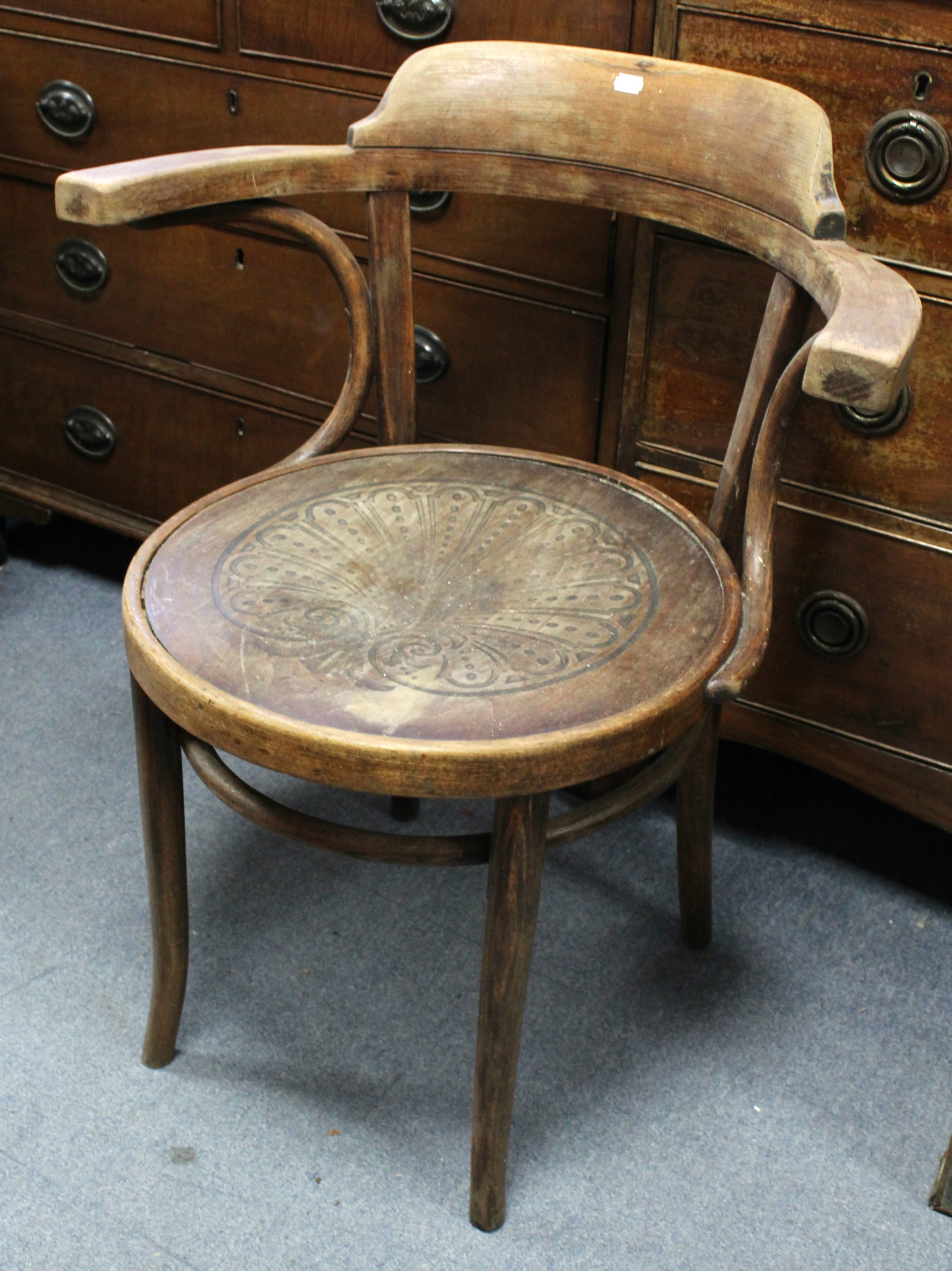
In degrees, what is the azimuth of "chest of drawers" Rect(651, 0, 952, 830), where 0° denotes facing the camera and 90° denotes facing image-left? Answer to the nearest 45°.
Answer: approximately 45°

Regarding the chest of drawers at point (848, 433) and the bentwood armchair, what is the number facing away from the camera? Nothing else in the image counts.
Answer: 0

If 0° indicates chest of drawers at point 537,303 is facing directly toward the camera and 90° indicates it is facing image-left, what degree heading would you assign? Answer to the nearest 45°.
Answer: approximately 45°

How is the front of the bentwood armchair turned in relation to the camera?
facing the viewer and to the left of the viewer
